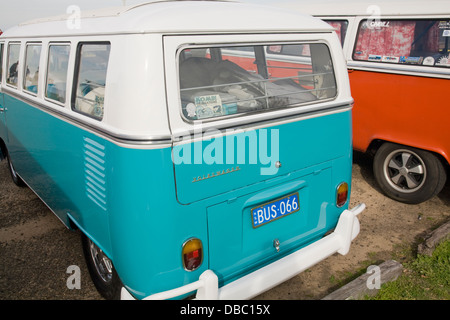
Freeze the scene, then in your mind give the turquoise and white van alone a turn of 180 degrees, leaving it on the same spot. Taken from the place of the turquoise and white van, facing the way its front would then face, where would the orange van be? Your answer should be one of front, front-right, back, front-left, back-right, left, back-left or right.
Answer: left

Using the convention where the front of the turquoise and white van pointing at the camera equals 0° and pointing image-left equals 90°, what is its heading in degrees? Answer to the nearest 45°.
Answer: approximately 135°
